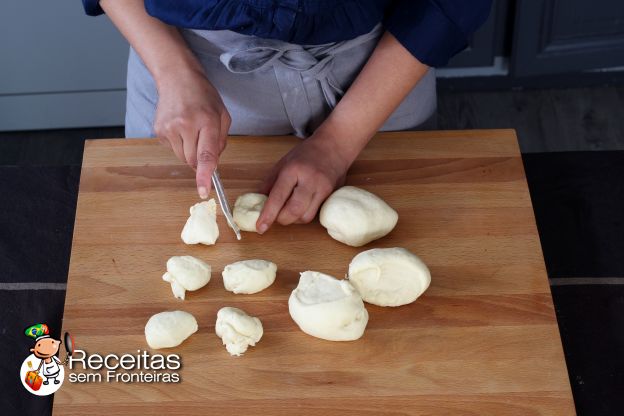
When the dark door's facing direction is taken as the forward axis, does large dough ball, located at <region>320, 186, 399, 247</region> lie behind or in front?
in front

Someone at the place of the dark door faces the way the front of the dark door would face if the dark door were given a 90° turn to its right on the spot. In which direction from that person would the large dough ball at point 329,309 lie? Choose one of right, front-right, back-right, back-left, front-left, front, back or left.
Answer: left

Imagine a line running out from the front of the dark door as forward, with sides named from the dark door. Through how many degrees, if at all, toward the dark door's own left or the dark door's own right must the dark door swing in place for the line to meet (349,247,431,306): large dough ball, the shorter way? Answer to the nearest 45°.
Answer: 0° — it already faces it

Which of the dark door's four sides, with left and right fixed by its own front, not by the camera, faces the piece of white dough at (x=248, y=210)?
front

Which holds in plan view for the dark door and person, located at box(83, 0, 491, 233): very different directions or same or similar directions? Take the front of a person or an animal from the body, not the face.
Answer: same or similar directions

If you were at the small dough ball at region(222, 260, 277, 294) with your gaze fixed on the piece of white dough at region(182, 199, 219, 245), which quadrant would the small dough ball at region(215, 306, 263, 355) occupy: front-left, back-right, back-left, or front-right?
back-left

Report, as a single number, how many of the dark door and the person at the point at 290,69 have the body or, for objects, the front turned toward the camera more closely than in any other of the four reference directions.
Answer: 2

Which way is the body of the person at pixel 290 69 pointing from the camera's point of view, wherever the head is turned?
toward the camera

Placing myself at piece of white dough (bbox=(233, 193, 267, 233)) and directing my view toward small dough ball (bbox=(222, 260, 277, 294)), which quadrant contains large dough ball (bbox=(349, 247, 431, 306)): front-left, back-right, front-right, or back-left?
front-left

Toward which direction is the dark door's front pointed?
toward the camera
